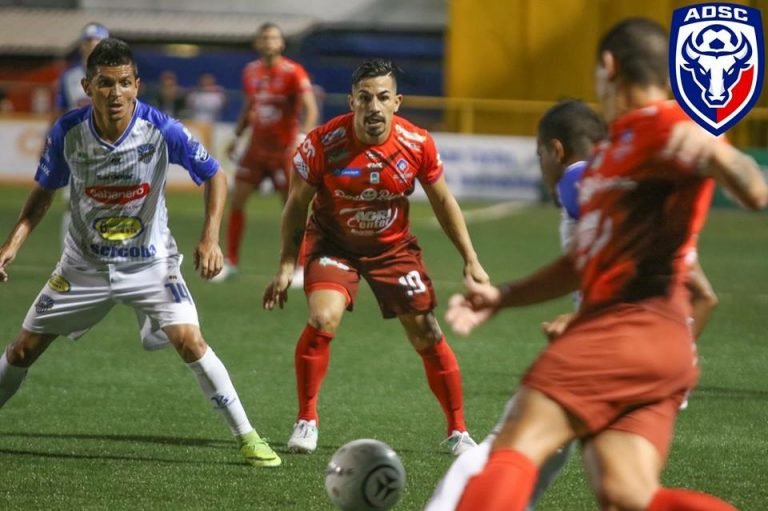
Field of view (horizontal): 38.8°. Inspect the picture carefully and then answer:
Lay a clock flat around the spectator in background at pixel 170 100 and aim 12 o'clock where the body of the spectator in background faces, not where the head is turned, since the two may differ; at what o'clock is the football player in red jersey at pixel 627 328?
The football player in red jersey is roughly at 12 o'clock from the spectator in background.

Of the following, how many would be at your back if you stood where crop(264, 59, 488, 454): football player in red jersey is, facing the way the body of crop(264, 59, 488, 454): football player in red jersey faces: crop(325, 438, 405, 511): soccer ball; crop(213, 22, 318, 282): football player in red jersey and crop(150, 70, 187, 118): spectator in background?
2

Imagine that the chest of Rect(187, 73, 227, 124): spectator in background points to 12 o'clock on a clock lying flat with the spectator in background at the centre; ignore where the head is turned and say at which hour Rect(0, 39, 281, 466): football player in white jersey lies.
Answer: The football player in white jersey is roughly at 12 o'clock from the spectator in background.

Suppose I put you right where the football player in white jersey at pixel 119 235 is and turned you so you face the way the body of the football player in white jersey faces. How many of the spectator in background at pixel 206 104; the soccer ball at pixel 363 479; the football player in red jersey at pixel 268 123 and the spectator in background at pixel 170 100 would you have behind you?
3

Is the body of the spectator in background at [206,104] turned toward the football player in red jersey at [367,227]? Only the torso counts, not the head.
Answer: yes

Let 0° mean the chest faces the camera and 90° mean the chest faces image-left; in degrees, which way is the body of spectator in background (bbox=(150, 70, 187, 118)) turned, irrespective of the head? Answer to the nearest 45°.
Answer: approximately 0°

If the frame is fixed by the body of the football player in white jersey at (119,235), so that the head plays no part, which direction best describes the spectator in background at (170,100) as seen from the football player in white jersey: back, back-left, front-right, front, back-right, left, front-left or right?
back
